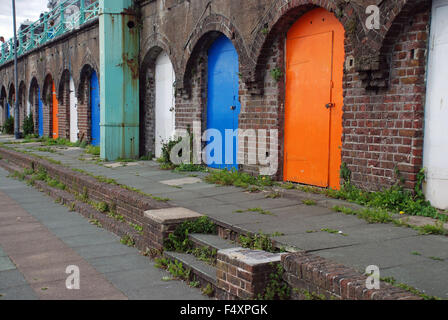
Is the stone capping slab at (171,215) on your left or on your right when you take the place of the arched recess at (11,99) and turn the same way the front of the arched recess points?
on your left

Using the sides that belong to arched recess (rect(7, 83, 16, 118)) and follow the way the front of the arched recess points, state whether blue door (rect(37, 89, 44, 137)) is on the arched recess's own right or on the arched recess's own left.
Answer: on the arched recess's own left

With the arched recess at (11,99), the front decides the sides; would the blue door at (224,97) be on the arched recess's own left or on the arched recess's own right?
on the arched recess's own left

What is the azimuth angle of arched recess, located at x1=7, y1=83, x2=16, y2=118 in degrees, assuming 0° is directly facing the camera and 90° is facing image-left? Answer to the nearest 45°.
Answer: approximately 45°

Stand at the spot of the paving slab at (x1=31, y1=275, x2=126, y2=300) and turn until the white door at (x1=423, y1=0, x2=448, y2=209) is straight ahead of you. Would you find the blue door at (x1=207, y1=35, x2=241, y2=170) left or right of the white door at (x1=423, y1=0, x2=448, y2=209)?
left

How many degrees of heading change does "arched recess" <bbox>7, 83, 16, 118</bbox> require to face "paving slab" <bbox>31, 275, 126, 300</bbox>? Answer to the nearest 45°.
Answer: approximately 45° to its left

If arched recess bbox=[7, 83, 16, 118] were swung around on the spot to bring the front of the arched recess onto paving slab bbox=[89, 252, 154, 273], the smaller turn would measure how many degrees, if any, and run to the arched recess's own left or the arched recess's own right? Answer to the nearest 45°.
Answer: approximately 45° to the arched recess's own left

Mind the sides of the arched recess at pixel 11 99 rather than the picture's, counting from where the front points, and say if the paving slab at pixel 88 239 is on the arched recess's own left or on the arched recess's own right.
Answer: on the arched recess's own left

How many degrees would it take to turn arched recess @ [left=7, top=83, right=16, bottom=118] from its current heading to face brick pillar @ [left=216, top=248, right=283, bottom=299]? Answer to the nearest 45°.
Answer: approximately 45° to its left

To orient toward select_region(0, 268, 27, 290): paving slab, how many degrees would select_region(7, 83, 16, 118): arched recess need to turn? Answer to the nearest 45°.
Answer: approximately 45° to its left
